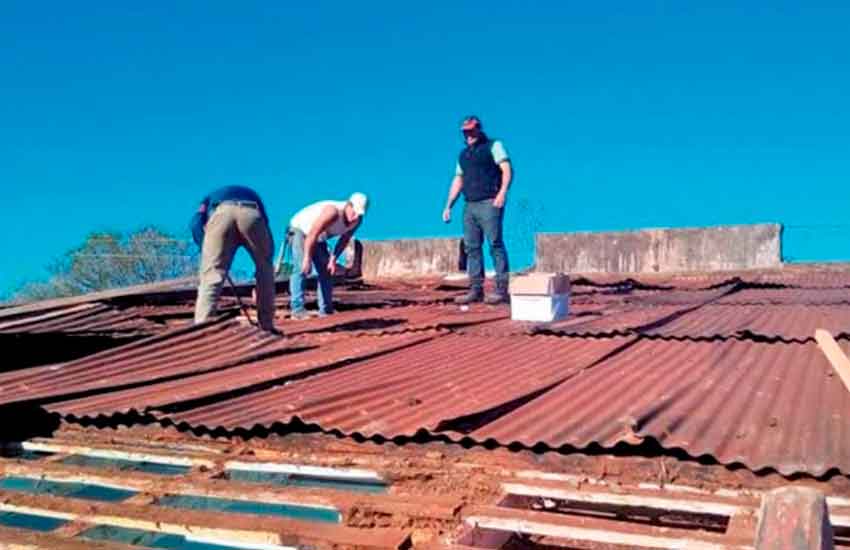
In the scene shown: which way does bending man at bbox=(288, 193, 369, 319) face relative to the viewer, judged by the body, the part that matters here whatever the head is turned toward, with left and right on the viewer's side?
facing the viewer and to the right of the viewer

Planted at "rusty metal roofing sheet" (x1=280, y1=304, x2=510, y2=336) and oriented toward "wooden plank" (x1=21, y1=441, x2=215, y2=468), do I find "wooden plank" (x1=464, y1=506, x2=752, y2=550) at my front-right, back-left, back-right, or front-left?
front-left

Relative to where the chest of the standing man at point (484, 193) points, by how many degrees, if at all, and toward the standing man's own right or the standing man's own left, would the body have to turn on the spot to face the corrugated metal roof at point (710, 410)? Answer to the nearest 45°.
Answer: approximately 45° to the standing man's own left

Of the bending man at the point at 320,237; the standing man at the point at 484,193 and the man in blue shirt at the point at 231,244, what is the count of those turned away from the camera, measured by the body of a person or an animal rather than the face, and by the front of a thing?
1

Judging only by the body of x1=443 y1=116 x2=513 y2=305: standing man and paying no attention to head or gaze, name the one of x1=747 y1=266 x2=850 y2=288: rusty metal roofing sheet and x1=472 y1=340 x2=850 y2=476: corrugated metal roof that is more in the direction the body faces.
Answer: the corrugated metal roof

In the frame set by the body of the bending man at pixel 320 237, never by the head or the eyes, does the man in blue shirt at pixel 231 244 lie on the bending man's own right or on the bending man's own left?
on the bending man's own right

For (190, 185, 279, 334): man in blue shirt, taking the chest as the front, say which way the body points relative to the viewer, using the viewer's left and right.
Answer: facing away from the viewer

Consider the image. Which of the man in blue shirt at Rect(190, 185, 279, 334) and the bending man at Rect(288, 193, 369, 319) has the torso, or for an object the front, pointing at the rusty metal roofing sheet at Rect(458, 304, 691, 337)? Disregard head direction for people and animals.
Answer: the bending man

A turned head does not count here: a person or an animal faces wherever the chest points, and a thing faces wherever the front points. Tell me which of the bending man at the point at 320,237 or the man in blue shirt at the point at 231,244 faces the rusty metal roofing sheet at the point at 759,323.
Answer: the bending man

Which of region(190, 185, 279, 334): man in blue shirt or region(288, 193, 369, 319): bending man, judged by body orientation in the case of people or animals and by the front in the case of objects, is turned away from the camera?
the man in blue shirt

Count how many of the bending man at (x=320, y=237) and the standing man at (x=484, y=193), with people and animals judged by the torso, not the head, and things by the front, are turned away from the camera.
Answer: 0

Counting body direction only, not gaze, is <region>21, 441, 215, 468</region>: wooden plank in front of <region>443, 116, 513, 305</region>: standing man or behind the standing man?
in front

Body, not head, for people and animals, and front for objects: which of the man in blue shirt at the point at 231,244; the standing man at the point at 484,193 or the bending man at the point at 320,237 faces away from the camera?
the man in blue shirt

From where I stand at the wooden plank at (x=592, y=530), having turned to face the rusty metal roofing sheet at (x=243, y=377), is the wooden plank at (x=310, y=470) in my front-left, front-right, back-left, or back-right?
front-left

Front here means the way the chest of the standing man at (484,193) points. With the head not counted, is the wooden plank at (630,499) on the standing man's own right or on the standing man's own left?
on the standing man's own left

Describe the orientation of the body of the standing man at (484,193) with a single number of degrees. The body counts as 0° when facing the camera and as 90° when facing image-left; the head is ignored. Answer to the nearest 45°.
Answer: approximately 45°

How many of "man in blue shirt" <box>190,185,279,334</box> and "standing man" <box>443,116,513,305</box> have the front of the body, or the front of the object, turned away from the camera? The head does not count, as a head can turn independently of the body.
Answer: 1
